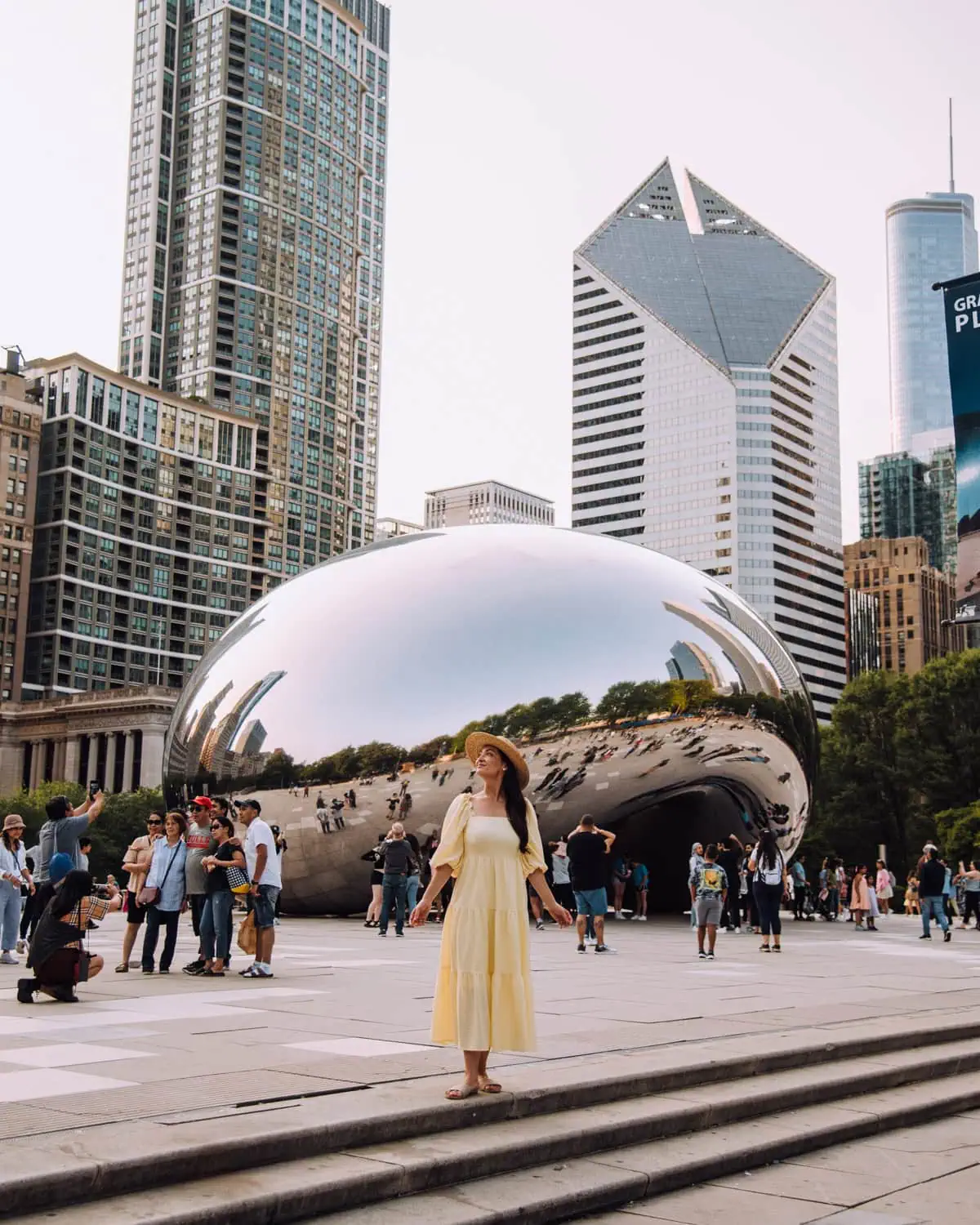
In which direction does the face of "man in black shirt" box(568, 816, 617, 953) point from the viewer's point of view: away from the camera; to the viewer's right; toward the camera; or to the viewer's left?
away from the camera

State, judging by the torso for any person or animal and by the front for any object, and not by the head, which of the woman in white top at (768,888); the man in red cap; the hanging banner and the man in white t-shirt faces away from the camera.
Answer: the woman in white top

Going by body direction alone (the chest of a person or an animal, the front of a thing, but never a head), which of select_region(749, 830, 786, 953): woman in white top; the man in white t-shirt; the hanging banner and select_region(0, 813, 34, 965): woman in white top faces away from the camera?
select_region(749, 830, 786, 953): woman in white top

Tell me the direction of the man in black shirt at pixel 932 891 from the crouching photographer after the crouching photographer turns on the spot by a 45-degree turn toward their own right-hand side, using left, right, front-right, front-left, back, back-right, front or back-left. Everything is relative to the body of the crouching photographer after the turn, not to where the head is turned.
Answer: front-left

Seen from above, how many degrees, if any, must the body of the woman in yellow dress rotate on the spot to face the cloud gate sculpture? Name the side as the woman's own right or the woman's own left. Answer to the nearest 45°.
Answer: approximately 135° to the woman's own right

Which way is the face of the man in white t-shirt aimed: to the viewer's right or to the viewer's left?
to the viewer's left

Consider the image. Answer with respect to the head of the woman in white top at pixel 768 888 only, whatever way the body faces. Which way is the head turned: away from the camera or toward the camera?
away from the camera

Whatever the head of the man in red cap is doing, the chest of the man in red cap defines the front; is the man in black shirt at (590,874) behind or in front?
behind

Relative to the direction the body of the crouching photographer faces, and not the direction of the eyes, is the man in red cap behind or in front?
in front

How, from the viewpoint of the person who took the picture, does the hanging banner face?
facing the viewer
